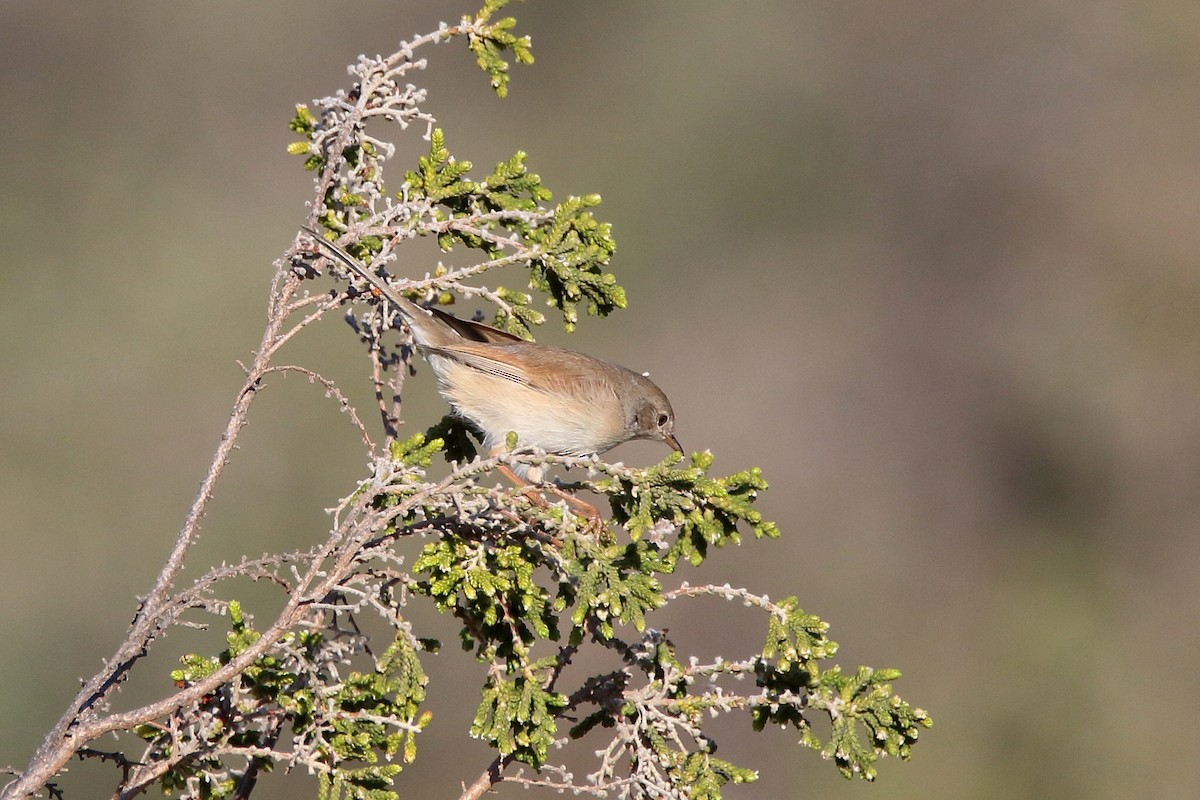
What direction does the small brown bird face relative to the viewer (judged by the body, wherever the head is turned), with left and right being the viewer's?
facing to the right of the viewer
